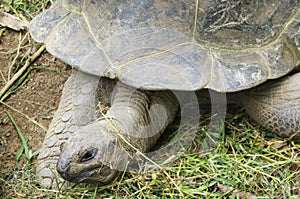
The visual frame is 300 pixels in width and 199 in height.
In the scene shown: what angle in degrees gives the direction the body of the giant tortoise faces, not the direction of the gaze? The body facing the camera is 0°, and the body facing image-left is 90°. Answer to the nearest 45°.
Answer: approximately 45°

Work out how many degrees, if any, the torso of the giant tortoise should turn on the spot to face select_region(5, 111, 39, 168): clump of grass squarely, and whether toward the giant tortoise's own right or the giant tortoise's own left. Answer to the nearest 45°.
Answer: approximately 45° to the giant tortoise's own right
